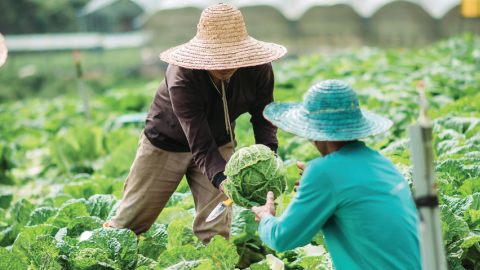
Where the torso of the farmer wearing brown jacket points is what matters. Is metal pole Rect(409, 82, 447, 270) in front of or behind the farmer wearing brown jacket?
in front

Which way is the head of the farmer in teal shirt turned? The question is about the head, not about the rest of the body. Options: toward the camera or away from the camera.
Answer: away from the camera

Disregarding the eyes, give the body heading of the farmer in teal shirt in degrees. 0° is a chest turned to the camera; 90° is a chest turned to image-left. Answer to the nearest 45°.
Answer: approximately 135°
